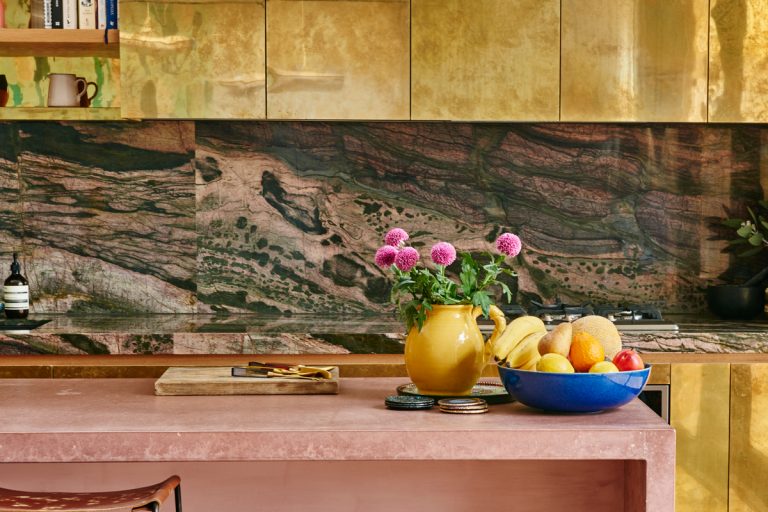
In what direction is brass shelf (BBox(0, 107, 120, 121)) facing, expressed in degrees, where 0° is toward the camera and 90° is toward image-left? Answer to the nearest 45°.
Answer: approximately 0°

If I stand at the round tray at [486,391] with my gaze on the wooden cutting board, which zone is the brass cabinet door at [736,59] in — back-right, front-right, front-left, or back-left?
back-right

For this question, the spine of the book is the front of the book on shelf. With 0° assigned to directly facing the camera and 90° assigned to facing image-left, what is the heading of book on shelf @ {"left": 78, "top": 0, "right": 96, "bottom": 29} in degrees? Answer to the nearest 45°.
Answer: approximately 0°

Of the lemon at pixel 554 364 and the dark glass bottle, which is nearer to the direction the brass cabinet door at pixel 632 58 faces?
the lemon

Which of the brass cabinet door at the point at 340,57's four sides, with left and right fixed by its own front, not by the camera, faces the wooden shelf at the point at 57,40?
right

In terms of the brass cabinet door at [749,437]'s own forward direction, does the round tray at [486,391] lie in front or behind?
in front

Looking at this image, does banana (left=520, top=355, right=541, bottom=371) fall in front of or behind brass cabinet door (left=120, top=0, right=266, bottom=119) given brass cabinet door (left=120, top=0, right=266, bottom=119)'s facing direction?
in front

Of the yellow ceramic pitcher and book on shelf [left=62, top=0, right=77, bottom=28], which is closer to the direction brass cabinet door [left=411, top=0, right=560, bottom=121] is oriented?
the yellow ceramic pitcher
